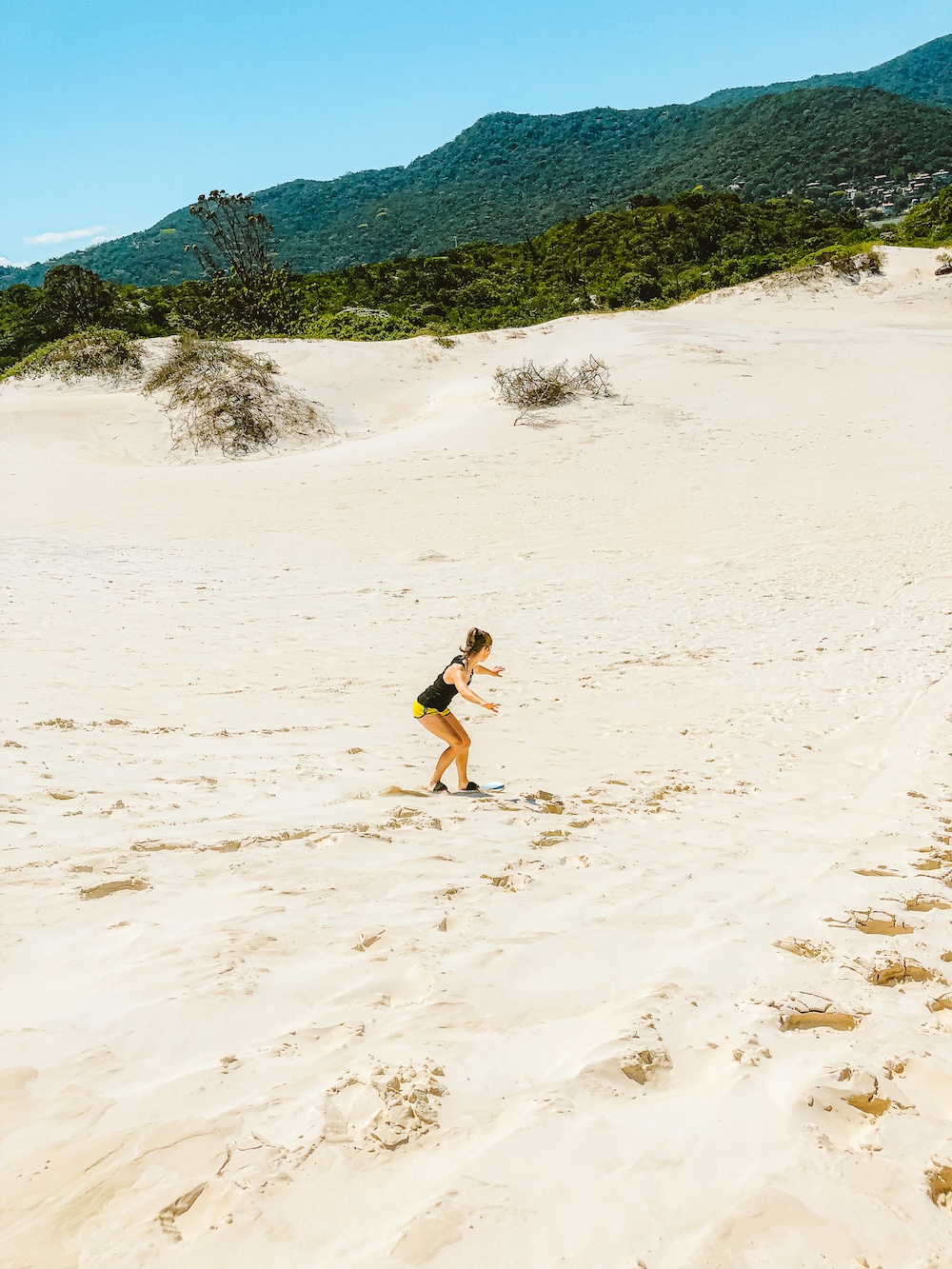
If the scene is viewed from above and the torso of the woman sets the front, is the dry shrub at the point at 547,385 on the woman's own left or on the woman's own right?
on the woman's own left

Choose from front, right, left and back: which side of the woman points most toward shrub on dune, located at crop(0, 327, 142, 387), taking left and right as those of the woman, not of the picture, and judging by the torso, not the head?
left

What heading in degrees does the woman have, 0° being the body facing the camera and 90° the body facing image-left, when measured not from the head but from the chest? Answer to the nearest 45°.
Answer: approximately 270°

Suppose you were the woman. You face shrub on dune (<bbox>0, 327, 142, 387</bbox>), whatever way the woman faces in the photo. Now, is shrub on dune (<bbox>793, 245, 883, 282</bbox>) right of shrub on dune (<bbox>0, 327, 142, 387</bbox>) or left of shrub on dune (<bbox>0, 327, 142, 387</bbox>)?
right

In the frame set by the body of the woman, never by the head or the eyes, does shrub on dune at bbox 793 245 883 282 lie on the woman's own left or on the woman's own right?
on the woman's own left

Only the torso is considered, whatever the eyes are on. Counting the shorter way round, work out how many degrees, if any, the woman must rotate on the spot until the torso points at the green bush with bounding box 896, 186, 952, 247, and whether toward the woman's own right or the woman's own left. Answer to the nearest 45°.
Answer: approximately 45° to the woman's own left
